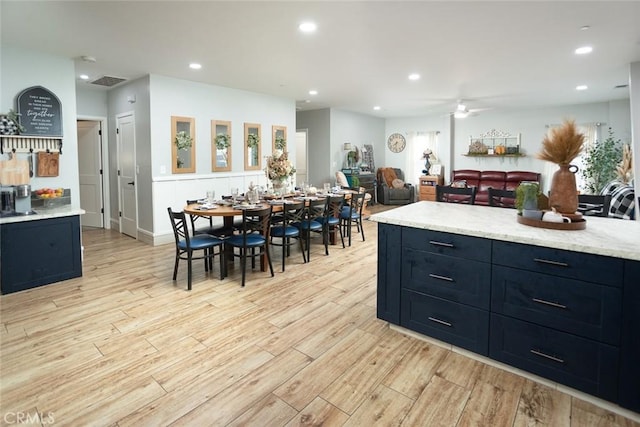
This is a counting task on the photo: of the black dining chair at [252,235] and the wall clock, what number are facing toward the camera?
1

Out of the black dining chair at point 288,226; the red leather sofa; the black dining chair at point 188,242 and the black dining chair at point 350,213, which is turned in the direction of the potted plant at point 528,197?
the red leather sofa

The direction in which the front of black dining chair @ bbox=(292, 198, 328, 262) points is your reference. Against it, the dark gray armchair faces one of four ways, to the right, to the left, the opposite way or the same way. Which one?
the opposite way

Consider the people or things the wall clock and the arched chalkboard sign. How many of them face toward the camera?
2

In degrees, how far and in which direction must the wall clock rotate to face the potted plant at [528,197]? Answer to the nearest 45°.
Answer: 0° — it already faces it

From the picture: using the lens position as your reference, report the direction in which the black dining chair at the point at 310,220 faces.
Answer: facing away from the viewer and to the left of the viewer

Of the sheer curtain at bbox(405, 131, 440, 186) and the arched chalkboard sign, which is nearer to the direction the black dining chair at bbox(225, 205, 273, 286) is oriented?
the arched chalkboard sign

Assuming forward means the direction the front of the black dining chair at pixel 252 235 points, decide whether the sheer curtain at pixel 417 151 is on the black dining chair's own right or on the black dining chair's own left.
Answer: on the black dining chair's own right

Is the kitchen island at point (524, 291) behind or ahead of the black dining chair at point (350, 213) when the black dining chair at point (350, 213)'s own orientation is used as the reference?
behind
